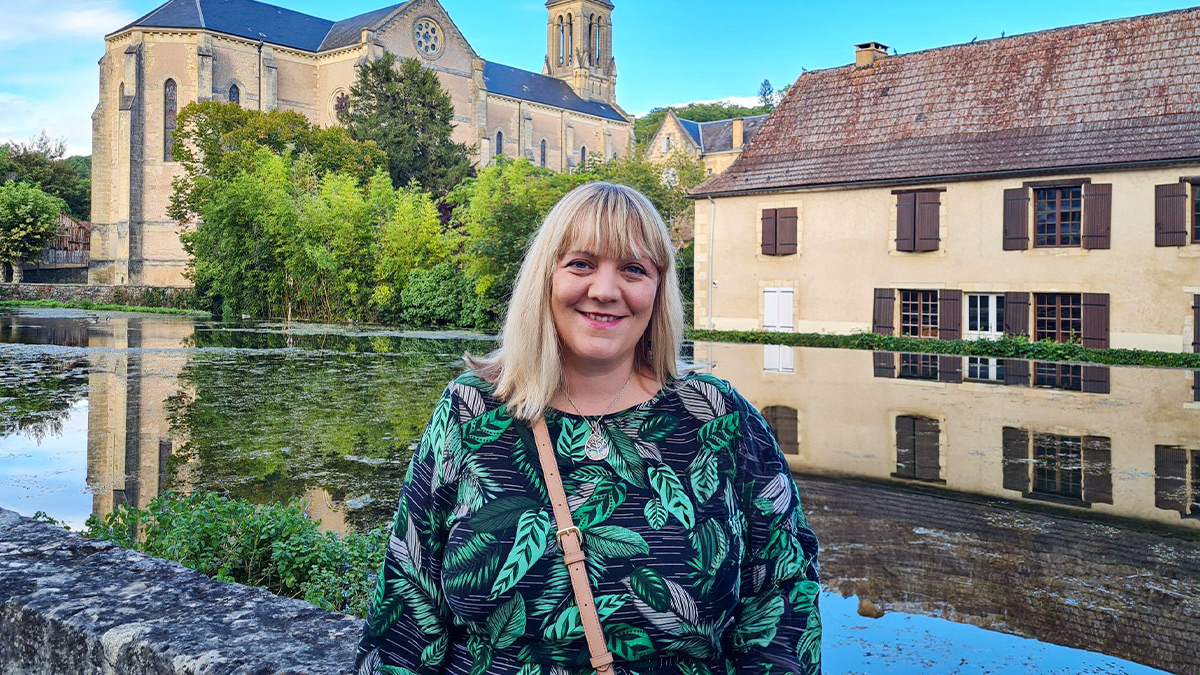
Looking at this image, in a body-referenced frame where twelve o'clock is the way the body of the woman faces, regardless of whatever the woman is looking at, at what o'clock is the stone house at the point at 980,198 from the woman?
The stone house is roughly at 7 o'clock from the woman.

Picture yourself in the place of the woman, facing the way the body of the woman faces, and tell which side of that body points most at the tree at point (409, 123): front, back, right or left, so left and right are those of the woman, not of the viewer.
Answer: back

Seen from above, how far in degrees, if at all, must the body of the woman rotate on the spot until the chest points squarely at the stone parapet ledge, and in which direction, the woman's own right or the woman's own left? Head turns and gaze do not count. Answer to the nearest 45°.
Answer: approximately 90° to the woman's own right

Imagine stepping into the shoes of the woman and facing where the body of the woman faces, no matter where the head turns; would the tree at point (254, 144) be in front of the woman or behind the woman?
behind

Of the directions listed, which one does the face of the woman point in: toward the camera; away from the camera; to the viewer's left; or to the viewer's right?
toward the camera

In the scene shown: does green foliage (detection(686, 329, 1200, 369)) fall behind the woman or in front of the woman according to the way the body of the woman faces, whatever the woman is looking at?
behind

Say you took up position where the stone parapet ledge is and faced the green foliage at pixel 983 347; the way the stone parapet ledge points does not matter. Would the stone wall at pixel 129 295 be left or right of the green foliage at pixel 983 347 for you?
left

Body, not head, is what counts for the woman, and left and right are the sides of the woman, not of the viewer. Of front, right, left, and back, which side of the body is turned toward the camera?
front

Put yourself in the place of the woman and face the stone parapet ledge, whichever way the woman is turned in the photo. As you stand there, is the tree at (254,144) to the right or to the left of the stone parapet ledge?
right
